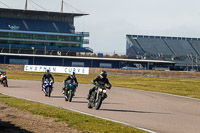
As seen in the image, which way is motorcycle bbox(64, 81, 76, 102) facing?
toward the camera

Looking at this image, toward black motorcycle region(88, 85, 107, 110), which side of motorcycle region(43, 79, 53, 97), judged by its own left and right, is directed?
front

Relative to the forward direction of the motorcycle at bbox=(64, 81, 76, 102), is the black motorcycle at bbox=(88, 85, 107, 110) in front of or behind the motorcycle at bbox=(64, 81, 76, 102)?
in front

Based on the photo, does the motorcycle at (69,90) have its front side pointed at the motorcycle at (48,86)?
no

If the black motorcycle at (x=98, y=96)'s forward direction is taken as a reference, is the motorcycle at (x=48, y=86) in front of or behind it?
behind

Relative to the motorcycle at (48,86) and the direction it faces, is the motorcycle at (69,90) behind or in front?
in front

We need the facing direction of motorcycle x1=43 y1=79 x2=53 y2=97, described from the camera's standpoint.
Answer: facing the viewer

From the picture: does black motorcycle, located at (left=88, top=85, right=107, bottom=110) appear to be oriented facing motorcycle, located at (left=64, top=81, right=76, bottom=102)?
no

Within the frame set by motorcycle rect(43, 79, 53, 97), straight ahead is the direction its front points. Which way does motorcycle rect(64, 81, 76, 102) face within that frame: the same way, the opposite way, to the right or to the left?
the same way

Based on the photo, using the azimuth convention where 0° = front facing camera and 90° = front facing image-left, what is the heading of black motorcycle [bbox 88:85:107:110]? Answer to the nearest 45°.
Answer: approximately 315°

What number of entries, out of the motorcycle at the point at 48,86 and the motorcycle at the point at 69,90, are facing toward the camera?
2
